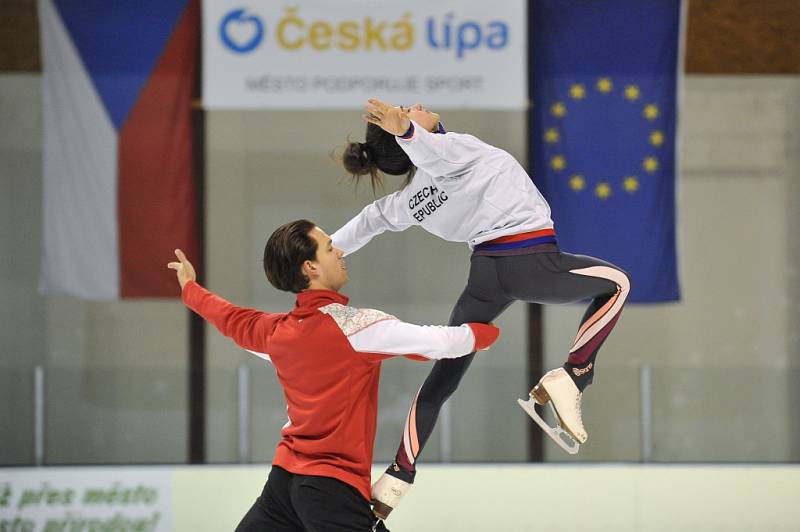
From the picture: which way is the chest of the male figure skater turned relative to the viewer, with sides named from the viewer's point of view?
facing away from the viewer and to the right of the viewer

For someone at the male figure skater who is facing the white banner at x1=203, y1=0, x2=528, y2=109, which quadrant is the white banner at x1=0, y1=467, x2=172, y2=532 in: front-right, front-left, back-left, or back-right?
front-left

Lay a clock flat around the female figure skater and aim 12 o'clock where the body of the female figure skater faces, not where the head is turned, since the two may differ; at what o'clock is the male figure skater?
The male figure skater is roughly at 6 o'clock from the female figure skater.

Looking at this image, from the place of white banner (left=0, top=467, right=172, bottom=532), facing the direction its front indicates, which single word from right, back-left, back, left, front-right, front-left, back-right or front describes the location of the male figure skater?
front

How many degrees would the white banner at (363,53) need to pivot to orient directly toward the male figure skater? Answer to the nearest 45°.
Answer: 0° — it already faces them

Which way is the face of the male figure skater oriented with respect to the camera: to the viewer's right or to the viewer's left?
to the viewer's right

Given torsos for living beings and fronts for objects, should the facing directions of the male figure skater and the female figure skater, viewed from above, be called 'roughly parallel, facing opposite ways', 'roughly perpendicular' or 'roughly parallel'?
roughly parallel

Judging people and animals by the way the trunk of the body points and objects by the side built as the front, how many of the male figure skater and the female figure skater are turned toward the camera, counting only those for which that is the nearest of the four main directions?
0

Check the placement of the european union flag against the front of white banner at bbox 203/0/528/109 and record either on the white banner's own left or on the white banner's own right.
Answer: on the white banner's own left

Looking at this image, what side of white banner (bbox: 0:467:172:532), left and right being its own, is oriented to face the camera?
front

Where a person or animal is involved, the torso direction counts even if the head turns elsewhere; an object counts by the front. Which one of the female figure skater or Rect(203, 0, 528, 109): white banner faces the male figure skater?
the white banner

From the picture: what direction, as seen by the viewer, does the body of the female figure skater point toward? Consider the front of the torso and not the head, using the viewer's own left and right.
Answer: facing away from the viewer and to the right of the viewer

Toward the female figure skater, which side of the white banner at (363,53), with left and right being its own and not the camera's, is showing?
front

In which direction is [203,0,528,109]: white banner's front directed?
toward the camera
